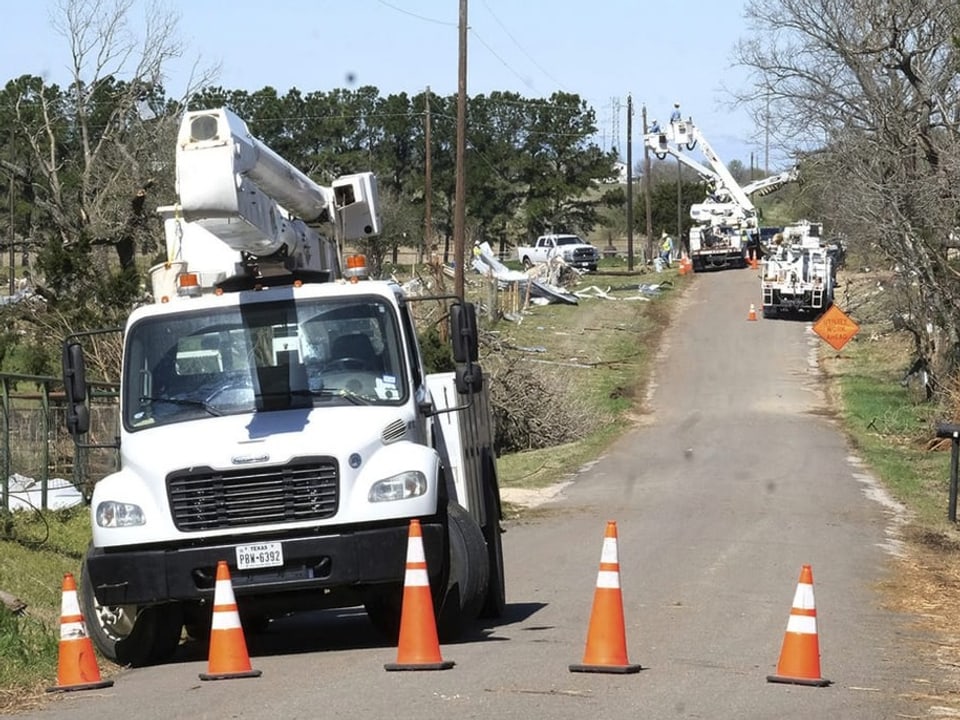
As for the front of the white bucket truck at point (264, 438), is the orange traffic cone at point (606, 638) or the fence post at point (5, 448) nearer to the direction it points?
the orange traffic cone

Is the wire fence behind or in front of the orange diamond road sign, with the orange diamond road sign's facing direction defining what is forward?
in front

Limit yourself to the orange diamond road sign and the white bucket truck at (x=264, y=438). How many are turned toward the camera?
2

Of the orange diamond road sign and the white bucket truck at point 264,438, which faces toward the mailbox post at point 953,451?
the orange diamond road sign

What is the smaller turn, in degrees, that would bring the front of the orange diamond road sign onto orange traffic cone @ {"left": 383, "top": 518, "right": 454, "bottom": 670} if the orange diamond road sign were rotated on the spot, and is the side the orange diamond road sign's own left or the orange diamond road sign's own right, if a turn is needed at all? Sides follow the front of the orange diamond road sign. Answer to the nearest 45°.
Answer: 0° — it already faces it

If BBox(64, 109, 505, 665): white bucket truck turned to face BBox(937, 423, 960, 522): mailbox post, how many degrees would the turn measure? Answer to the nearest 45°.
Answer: approximately 135° to its left

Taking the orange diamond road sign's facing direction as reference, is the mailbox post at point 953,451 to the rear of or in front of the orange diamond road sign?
in front

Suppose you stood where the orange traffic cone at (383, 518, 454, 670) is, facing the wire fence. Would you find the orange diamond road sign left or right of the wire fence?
right

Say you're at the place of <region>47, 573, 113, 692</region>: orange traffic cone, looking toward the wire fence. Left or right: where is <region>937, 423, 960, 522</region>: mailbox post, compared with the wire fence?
right

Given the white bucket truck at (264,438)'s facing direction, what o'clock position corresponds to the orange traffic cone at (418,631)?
The orange traffic cone is roughly at 11 o'clock from the white bucket truck.

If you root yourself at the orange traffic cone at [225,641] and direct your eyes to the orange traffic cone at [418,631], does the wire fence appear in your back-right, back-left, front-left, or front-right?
back-left

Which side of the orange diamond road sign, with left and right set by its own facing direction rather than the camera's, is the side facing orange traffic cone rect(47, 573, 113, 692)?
front
